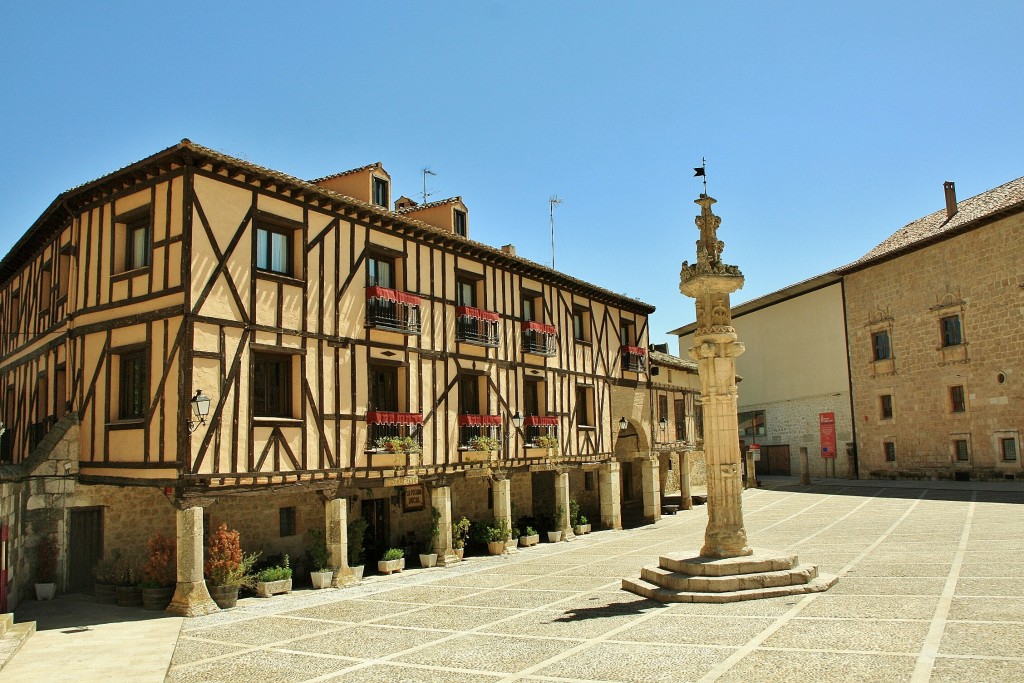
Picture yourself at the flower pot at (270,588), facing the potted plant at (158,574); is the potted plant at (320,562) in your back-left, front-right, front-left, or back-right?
back-right

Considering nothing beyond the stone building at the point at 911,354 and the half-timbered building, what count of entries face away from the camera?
0

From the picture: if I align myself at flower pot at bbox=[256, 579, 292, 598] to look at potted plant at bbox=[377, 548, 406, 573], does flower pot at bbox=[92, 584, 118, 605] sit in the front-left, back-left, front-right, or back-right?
back-left

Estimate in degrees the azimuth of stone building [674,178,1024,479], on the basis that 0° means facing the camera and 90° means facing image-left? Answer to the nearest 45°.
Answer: approximately 45°

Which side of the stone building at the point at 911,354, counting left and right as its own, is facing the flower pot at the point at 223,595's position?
front

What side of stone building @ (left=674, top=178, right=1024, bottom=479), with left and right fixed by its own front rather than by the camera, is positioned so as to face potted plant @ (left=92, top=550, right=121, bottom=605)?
front

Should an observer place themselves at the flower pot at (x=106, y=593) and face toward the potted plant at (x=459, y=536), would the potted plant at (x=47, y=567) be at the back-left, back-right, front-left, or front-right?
back-left

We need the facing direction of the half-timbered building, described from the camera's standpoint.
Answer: facing the viewer and to the right of the viewer

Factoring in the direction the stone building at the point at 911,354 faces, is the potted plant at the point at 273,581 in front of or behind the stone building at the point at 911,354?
in front

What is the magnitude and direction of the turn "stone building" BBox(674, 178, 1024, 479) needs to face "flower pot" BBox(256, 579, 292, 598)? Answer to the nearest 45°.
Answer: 0° — it already faces it
